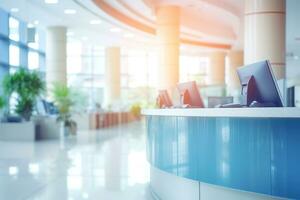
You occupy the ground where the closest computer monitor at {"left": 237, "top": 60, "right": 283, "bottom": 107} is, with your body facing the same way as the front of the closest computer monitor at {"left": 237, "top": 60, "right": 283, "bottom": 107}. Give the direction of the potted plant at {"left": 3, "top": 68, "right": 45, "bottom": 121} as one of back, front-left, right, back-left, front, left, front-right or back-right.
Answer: left

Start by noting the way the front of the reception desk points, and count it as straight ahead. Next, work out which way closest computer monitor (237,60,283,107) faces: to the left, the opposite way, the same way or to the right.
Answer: the opposite way

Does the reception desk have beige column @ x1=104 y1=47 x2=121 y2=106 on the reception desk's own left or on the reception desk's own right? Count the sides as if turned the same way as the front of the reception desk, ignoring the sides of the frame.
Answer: on the reception desk's own right

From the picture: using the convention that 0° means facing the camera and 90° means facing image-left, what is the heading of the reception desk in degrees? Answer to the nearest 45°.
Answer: approximately 45°

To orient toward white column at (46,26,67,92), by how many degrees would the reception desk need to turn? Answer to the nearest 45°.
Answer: approximately 90° to its right

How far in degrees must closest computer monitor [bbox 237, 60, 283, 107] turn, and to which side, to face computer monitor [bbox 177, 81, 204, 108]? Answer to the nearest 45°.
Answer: approximately 90° to its left

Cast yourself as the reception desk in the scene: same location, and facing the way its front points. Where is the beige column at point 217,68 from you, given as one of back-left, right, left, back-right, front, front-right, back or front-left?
back-right
